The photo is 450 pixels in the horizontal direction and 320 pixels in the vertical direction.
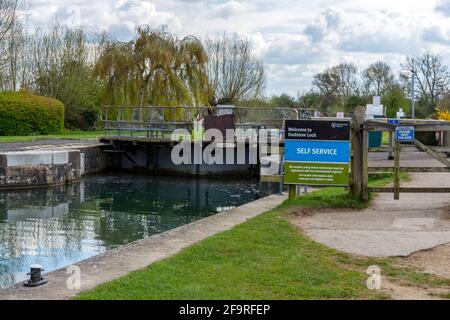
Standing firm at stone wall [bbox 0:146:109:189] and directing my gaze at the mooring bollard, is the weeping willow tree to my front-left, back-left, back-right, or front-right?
back-left

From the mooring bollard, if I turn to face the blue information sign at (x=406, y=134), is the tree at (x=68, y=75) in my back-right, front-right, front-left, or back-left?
front-left

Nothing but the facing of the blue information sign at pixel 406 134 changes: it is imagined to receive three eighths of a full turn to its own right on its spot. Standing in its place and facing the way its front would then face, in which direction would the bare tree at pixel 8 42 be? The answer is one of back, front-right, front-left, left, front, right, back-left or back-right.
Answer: front

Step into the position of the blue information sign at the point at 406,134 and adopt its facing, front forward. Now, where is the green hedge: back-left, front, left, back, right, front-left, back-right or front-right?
back-right

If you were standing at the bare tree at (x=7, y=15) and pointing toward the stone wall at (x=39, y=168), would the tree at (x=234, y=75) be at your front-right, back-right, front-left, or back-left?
back-left

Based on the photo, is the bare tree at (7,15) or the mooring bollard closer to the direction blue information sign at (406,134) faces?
the mooring bollard

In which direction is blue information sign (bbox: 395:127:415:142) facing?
toward the camera

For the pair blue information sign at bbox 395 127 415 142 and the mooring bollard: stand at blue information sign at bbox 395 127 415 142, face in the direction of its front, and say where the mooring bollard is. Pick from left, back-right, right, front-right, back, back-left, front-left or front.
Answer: front-right

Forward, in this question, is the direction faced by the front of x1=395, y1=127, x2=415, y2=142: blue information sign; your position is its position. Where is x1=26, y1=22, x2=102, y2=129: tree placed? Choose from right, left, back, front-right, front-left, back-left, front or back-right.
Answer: back-right
